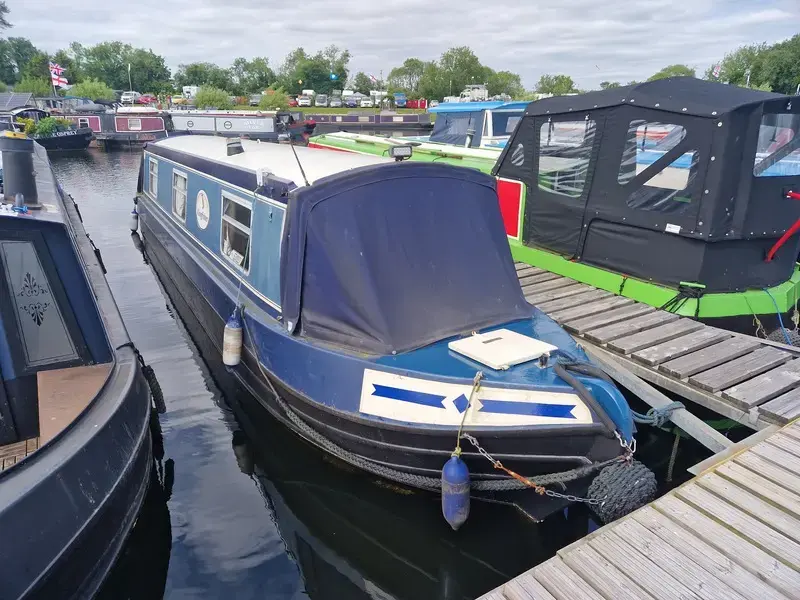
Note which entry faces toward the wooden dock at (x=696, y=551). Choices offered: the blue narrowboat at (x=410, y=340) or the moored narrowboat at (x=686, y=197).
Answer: the blue narrowboat

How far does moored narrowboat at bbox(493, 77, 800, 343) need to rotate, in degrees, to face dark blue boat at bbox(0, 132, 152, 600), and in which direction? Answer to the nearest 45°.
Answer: approximately 90° to its left

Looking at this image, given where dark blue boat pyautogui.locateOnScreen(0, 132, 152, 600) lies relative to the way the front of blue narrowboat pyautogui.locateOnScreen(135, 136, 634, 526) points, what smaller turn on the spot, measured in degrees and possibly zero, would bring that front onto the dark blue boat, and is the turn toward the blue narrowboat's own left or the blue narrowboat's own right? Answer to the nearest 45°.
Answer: approximately 135° to the blue narrowboat's own right

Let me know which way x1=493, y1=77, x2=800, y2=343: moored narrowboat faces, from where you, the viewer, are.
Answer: facing away from the viewer and to the left of the viewer

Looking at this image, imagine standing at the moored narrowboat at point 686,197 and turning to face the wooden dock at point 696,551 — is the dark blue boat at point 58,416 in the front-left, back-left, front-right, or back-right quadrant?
front-right

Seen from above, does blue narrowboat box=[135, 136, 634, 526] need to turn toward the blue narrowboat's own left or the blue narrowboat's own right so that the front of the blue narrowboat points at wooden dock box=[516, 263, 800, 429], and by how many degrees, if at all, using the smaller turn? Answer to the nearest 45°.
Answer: approximately 45° to the blue narrowboat's own left

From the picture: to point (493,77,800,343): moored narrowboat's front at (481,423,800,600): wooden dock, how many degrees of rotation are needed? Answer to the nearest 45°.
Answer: approximately 135° to its left

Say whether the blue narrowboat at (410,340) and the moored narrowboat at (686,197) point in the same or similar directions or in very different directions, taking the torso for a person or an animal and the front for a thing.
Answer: very different directions

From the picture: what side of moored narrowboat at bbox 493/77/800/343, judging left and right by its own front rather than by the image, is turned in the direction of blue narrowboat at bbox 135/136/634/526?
left

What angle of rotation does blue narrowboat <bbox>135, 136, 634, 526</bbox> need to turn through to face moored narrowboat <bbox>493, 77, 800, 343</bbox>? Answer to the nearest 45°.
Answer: approximately 90° to its left

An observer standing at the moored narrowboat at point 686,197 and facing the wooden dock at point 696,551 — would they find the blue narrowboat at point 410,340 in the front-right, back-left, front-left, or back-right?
front-right
